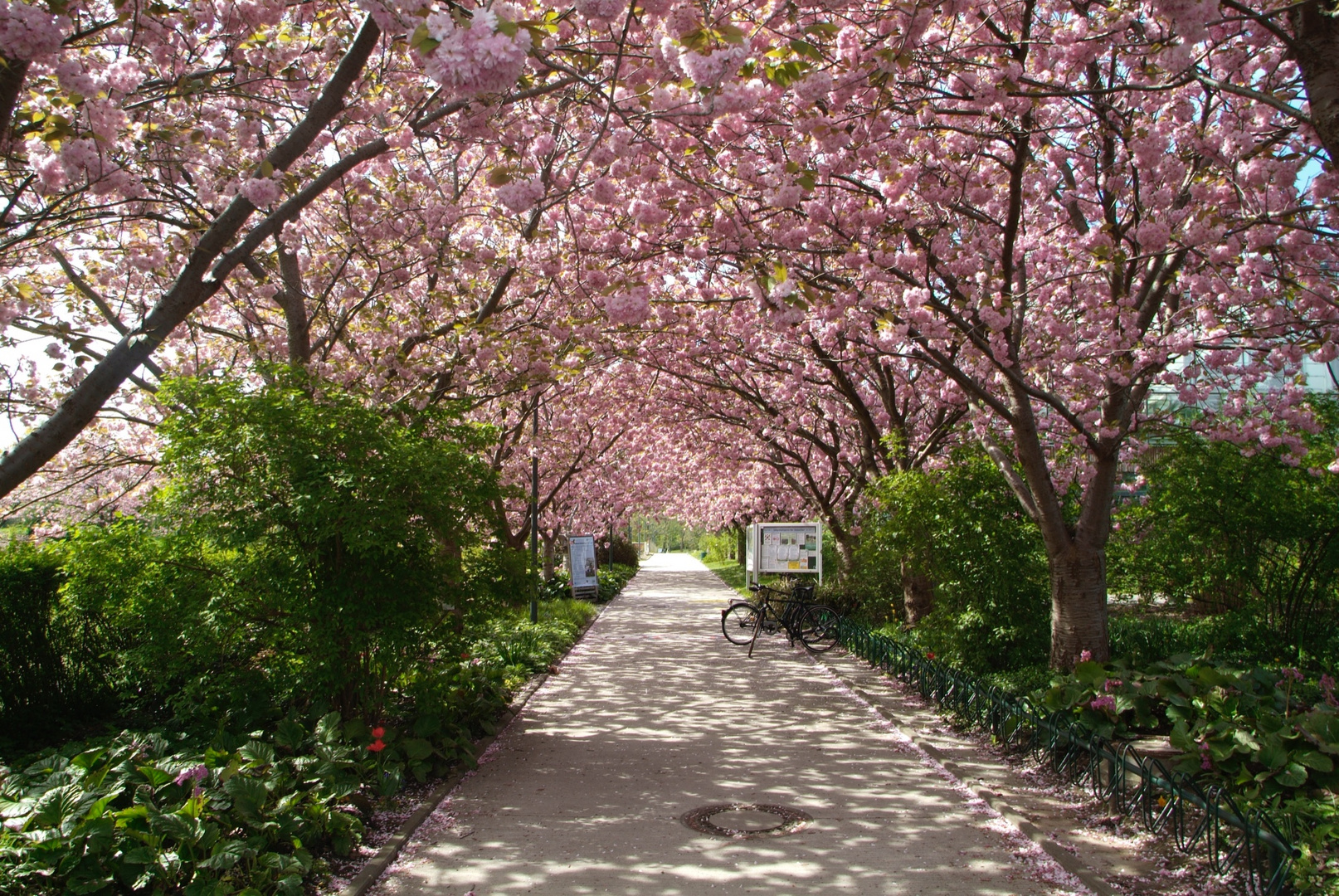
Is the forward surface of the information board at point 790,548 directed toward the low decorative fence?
yes

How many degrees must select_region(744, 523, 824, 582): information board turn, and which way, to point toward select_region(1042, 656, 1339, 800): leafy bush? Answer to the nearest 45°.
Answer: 0° — it already faces it

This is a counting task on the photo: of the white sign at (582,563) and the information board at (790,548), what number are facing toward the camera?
2

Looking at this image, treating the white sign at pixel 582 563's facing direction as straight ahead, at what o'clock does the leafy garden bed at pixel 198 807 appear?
The leafy garden bed is roughly at 12 o'clock from the white sign.
